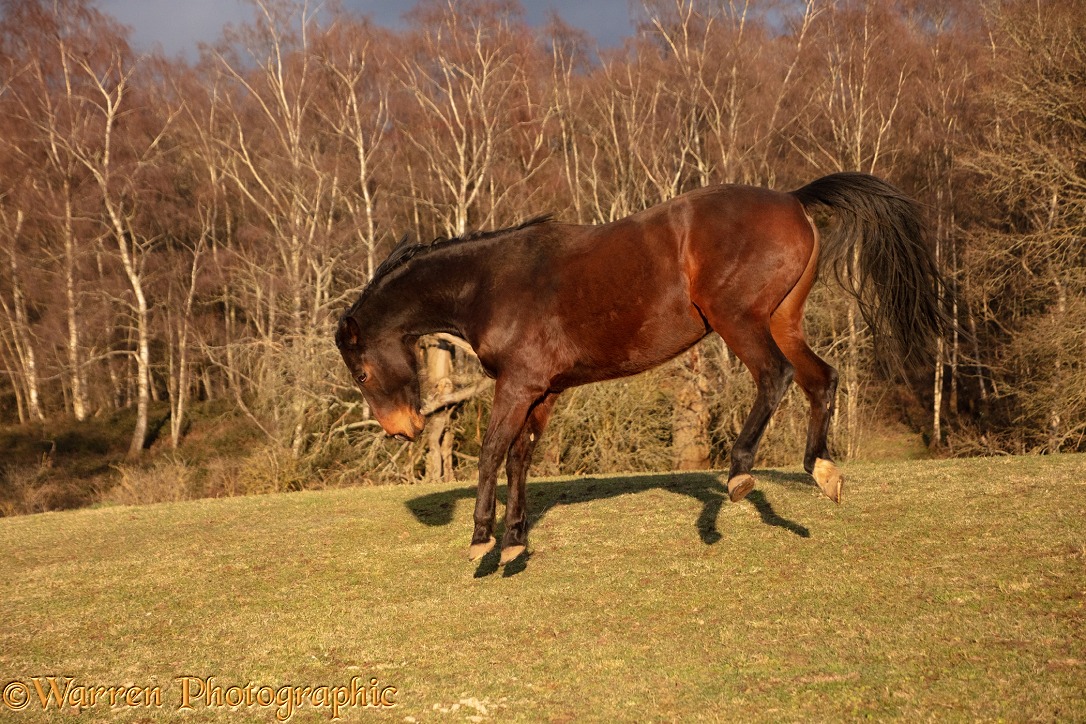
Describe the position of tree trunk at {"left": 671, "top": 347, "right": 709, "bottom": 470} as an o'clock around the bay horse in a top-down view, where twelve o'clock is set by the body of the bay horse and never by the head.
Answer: The tree trunk is roughly at 3 o'clock from the bay horse.

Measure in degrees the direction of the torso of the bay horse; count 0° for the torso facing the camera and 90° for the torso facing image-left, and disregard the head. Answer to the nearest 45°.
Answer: approximately 90°

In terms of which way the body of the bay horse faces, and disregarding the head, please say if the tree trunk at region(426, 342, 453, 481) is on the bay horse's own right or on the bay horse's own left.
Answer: on the bay horse's own right

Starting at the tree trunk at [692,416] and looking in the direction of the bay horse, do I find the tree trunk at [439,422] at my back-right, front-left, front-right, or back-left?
front-right
